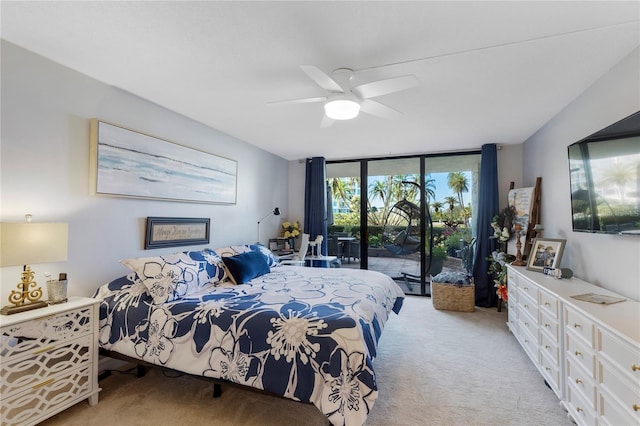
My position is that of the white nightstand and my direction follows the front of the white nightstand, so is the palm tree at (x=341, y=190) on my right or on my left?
on my left

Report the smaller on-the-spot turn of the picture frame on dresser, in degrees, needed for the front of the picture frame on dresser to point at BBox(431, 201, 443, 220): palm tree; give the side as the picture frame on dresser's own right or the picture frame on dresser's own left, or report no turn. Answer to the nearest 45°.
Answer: approximately 90° to the picture frame on dresser's own right

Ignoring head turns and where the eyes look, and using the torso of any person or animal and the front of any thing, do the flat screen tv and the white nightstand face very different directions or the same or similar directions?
very different directions

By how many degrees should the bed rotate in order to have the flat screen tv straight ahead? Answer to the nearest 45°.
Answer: approximately 45° to its left

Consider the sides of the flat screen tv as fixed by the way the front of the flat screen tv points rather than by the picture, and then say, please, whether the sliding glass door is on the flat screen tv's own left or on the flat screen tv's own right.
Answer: on the flat screen tv's own right

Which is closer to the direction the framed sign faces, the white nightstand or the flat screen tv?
the flat screen tv

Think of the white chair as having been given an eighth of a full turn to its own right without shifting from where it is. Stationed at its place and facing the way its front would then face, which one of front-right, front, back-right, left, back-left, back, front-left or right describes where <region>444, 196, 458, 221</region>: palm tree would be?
back-right
